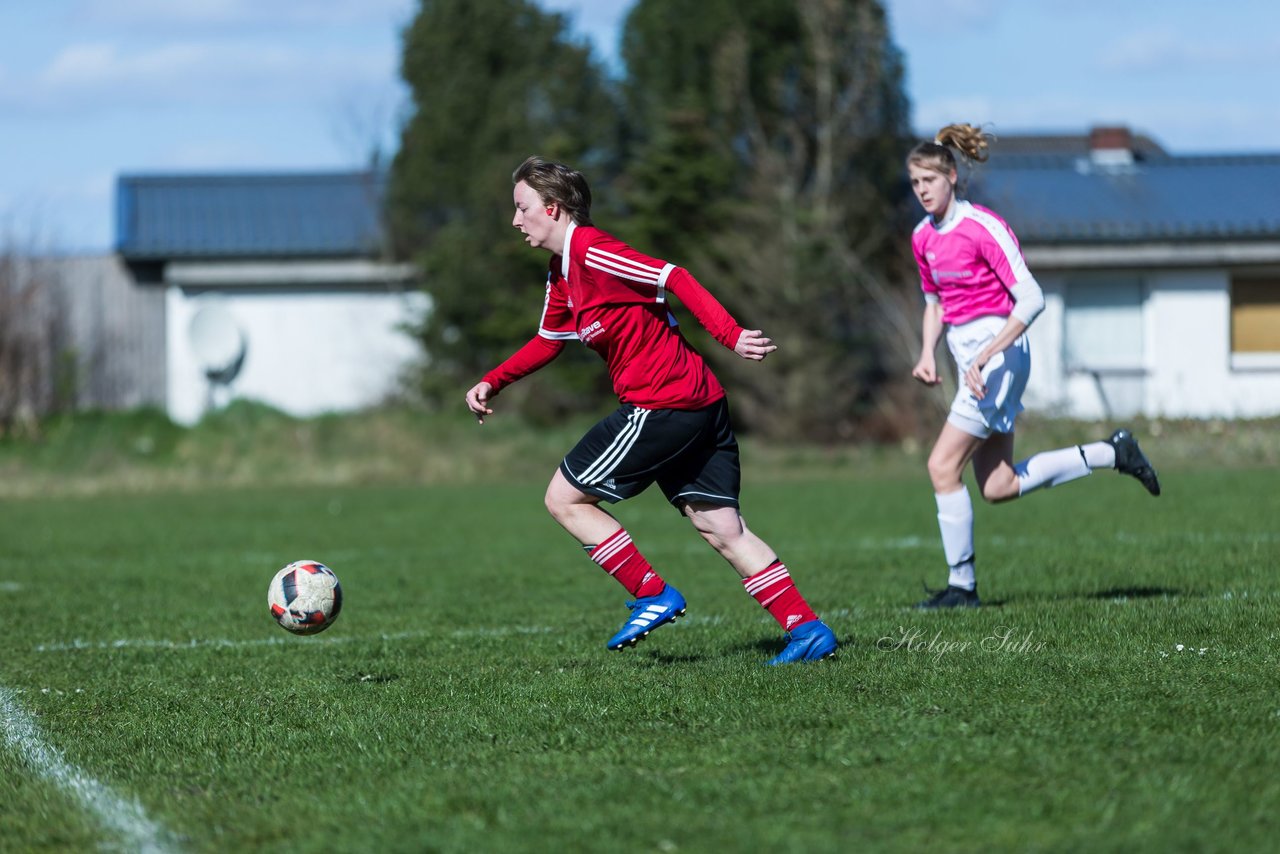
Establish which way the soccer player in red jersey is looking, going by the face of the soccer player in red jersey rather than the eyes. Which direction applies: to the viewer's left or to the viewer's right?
to the viewer's left

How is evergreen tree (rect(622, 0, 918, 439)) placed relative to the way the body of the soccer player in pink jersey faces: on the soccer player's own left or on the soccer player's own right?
on the soccer player's own right

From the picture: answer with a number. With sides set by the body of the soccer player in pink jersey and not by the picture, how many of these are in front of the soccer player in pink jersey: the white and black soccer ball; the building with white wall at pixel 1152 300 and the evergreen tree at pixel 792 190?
1

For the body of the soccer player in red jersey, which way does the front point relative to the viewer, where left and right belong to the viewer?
facing to the left of the viewer

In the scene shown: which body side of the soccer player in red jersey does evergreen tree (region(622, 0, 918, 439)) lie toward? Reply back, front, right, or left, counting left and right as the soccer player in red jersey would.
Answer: right

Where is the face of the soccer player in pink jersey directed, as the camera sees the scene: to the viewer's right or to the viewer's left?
to the viewer's left

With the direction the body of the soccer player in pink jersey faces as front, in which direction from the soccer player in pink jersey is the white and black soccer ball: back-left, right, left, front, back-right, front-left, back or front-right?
front

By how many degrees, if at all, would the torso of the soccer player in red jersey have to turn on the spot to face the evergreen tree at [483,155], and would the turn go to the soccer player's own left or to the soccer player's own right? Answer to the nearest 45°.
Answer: approximately 90° to the soccer player's own right

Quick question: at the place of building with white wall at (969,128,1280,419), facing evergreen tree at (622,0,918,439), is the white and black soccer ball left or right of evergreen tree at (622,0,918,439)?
left

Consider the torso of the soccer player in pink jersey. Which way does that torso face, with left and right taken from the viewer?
facing the viewer and to the left of the viewer
